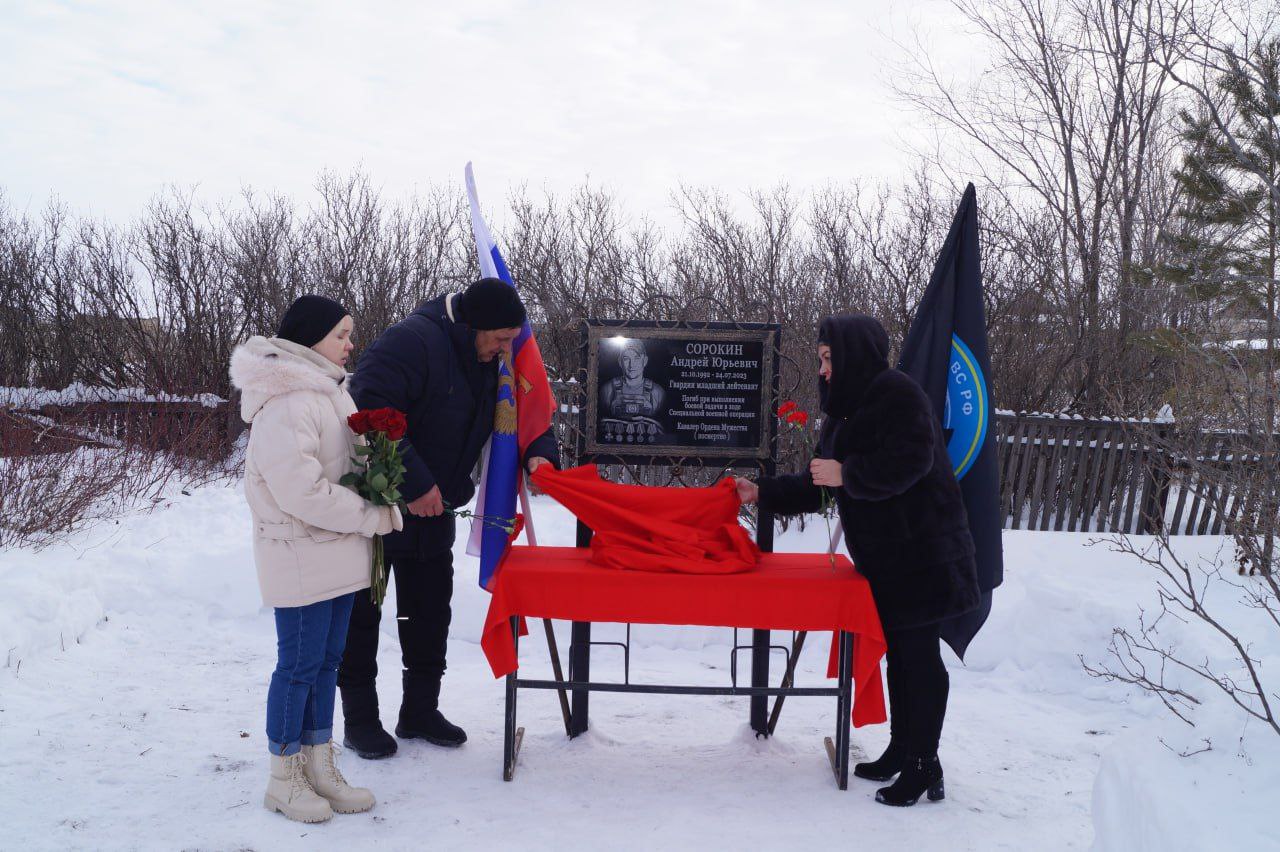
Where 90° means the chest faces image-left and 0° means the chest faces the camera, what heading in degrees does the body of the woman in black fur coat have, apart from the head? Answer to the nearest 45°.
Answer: approximately 90°

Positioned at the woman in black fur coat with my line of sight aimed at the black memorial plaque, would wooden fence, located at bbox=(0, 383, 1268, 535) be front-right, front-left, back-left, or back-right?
front-right

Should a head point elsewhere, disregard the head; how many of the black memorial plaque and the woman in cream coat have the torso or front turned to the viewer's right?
1

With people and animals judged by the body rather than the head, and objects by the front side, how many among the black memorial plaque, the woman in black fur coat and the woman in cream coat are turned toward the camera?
1

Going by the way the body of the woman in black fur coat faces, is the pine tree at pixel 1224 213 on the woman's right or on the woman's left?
on the woman's right

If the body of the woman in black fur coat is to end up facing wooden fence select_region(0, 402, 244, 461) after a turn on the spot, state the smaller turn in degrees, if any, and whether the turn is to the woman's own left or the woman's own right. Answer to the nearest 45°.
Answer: approximately 45° to the woman's own right

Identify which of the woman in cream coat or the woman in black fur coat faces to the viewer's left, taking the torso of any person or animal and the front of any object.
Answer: the woman in black fur coat

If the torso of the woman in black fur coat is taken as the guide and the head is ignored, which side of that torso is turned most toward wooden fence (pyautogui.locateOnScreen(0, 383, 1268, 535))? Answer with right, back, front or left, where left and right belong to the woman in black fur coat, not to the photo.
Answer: right

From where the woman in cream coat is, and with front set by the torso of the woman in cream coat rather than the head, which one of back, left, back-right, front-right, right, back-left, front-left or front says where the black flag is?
front

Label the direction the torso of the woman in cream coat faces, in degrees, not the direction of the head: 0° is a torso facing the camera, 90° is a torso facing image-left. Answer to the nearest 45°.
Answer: approximately 270°

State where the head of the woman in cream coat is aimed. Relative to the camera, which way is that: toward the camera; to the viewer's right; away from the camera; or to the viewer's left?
to the viewer's right

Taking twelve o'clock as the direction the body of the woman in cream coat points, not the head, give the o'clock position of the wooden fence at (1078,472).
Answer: The wooden fence is roughly at 11 o'clock from the woman in cream coat.

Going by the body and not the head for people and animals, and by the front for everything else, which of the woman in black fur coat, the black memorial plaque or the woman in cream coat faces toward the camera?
the black memorial plaque

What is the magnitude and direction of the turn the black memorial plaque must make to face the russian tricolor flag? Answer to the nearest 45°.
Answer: approximately 45° to its right

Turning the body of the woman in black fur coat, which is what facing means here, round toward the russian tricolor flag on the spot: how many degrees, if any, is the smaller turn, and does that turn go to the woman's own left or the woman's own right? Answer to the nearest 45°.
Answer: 0° — they already face it

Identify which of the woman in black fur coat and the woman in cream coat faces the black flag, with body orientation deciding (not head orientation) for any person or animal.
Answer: the woman in cream coat

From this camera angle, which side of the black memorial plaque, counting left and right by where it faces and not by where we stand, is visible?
front

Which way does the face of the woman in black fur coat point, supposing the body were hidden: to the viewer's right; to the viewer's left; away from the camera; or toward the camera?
to the viewer's left

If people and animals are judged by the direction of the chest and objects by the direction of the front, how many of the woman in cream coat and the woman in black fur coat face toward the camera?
0
